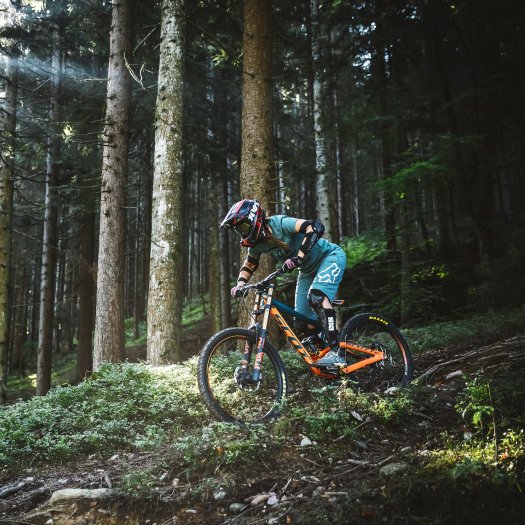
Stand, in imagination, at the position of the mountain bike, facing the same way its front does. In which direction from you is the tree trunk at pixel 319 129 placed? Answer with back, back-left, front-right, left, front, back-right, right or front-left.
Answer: back-right

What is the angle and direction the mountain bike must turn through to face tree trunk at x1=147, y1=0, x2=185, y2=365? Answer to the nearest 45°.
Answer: approximately 90° to its right

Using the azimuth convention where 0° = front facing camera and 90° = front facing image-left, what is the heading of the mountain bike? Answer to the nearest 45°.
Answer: approximately 45°

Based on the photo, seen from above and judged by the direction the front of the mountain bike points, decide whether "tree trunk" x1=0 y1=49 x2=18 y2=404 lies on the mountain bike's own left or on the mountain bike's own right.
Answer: on the mountain bike's own right

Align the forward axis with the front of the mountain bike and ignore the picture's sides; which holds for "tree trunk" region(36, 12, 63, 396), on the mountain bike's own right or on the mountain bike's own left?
on the mountain bike's own right

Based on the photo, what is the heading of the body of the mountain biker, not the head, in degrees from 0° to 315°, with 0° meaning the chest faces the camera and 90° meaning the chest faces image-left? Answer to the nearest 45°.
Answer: approximately 45°
